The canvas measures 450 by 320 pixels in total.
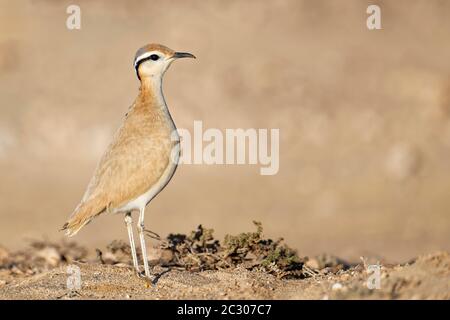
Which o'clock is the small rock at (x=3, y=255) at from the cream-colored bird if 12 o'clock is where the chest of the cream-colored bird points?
The small rock is roughly at 8 o'clock from the cream-colored bird.

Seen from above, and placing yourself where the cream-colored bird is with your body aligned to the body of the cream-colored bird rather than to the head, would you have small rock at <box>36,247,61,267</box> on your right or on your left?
on your left

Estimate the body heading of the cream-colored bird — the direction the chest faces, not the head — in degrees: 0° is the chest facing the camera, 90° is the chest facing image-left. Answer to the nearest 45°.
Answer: approximately 270°

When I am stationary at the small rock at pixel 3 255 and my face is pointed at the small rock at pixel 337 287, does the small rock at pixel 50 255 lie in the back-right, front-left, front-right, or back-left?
front-left

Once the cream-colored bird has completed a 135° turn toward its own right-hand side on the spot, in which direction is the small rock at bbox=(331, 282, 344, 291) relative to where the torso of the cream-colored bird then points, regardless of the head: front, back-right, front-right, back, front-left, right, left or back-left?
left
